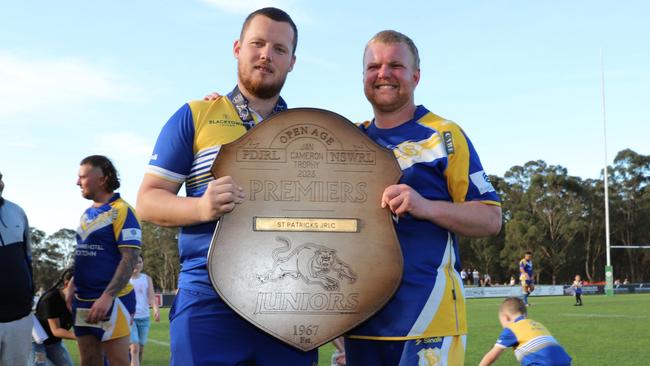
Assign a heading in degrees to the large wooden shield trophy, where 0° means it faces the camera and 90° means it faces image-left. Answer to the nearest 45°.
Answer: approximately 0°

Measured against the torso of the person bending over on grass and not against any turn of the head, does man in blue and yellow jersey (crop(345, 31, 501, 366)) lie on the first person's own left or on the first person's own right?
on the first person's own left

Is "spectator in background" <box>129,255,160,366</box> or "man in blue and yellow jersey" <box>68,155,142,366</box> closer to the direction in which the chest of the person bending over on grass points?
the spectator in background

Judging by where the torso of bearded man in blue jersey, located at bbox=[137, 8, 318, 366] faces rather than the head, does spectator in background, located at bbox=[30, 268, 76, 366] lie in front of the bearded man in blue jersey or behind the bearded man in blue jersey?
behind

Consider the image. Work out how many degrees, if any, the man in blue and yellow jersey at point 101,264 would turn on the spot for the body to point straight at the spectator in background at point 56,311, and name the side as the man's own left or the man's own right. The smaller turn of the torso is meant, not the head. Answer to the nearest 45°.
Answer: approximately 135° to the man's own right

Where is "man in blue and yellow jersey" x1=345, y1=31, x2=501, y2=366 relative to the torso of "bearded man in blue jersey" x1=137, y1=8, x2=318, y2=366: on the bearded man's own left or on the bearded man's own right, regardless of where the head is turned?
on the bearded man's own left

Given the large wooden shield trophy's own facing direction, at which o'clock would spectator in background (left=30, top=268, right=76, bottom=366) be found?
The spectator in background is roughly at 5 o'clock from the large wooden shield trophy.

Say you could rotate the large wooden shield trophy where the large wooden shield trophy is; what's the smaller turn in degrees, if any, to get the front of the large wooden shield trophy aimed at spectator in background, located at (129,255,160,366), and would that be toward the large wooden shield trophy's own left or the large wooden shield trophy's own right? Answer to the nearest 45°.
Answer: approximately 180°

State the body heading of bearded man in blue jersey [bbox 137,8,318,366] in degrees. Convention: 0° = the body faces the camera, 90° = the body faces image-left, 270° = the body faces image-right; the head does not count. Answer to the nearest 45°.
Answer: approximately 315°

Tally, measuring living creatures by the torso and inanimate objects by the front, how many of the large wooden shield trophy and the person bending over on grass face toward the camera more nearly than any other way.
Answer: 1

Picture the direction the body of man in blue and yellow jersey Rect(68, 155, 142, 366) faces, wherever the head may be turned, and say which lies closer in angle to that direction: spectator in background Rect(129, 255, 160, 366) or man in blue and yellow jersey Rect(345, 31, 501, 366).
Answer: the man in blue and yellow jersey
